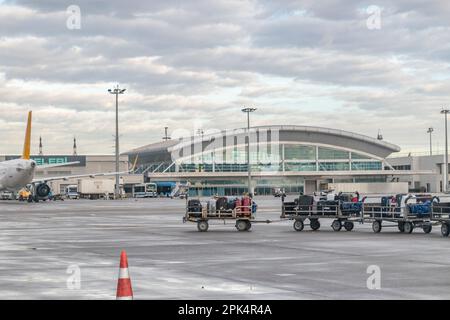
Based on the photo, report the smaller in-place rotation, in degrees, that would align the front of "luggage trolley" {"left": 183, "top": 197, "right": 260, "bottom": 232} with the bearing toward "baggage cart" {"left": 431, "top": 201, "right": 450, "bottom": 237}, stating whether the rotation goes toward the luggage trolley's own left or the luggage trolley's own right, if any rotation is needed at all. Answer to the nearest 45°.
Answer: approximately 45° to the luggage trolley's own right

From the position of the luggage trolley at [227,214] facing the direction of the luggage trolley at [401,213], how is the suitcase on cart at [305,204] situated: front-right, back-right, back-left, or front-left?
front-left

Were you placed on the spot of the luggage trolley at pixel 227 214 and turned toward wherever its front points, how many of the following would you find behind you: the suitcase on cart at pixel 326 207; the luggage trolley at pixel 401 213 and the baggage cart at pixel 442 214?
0

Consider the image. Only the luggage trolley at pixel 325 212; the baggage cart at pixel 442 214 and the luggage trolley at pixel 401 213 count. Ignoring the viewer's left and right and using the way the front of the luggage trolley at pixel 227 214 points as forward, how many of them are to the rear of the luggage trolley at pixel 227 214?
0

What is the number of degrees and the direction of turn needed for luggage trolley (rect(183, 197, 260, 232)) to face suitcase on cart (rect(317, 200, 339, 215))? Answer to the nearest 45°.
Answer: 0° — it already faces it

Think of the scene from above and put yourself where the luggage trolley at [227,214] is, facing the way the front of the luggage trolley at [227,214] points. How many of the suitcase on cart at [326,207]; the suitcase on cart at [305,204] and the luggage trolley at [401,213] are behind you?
0

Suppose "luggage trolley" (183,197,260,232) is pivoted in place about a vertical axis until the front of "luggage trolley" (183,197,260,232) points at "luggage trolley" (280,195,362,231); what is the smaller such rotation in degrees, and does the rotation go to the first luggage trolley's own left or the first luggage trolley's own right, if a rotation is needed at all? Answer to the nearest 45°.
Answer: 0° — it already faces it

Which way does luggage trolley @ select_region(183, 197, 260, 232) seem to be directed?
to the viewer's right

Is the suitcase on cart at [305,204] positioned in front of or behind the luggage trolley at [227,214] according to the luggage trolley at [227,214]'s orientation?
in front
